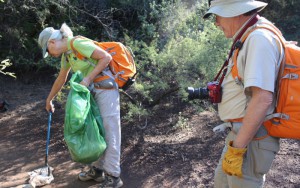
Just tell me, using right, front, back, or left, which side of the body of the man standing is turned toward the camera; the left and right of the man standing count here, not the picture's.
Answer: left

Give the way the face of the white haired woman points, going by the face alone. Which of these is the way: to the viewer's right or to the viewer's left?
to the viewer's left

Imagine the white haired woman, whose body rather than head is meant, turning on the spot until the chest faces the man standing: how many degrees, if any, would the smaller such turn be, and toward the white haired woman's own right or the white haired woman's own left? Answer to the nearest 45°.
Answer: approximately 135° to the white haired woman's own left

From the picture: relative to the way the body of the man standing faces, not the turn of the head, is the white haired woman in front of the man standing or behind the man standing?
in front

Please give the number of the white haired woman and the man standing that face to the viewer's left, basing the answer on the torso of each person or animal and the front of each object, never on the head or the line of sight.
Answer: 2

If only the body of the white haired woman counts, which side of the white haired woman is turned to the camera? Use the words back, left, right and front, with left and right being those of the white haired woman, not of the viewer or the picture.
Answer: left

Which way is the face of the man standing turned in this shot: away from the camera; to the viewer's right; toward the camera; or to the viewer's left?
to the viewer's left
